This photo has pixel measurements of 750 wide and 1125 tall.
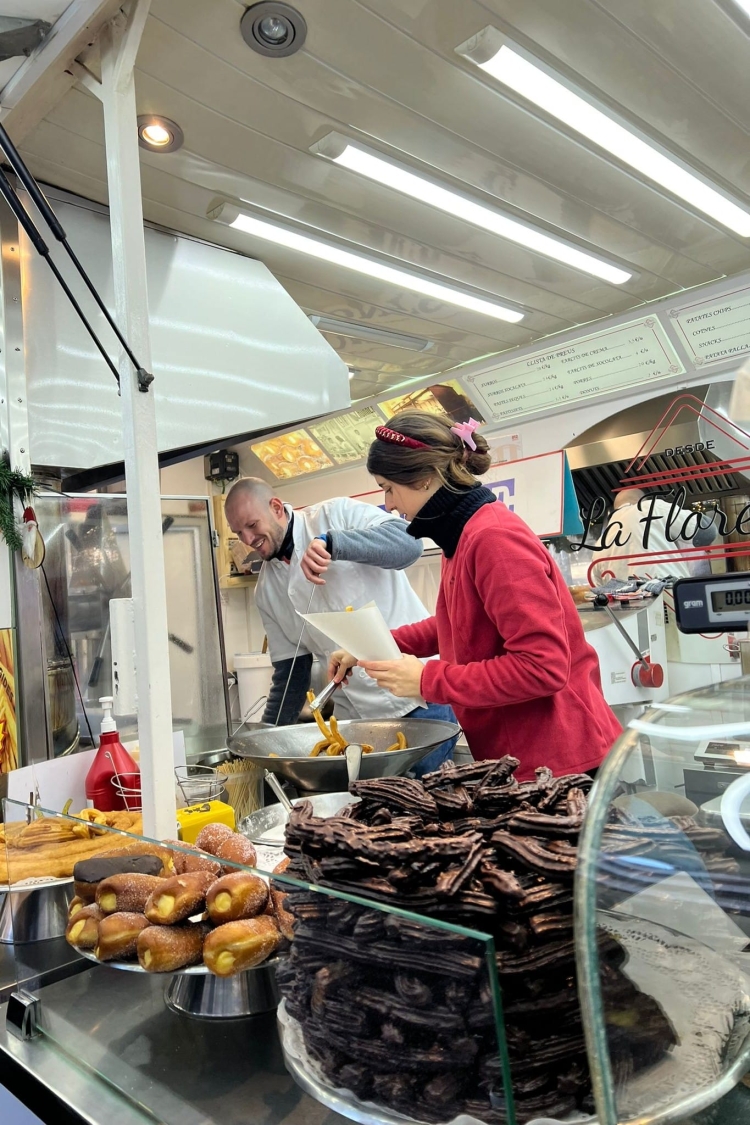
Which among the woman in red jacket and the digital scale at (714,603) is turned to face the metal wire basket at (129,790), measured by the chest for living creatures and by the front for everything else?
the woman in red jacket

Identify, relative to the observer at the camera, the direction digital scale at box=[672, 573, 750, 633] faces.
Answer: facing the viewer

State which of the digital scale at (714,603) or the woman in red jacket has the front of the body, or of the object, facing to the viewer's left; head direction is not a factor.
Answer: the woman in red jacket

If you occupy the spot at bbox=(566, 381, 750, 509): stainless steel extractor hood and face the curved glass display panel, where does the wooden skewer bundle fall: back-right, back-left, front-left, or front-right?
front-right

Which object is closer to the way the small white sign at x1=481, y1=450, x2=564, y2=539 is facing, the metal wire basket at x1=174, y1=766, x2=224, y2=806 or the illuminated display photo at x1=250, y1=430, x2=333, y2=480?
the metal wire basket

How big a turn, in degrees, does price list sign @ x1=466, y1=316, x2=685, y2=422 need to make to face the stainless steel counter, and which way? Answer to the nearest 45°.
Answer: approximately 45° to its left

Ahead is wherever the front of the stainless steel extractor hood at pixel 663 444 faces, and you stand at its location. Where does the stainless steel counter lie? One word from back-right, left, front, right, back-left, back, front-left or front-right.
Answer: front-left

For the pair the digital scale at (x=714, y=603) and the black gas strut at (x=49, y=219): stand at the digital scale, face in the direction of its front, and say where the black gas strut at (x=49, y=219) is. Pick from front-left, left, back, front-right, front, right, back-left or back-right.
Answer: right

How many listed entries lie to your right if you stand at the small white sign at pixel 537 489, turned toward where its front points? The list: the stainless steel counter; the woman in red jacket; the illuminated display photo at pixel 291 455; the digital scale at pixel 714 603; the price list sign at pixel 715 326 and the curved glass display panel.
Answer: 1

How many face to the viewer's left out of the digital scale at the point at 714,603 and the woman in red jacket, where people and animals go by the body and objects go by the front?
1

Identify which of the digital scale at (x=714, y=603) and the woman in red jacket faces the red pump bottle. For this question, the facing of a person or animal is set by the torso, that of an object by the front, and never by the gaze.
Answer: the woman in red jacket

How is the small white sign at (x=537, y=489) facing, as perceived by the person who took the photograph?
facing the viewer and to the left of the viewer

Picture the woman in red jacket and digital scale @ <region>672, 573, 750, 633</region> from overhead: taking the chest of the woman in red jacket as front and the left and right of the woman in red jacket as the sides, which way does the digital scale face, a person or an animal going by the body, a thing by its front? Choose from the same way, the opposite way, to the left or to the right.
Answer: to the left

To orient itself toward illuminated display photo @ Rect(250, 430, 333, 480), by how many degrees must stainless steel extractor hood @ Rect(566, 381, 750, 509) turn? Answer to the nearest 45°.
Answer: approximately 90° to its right

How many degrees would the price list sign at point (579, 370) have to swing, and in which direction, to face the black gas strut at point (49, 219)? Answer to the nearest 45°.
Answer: approximately 45° to its left

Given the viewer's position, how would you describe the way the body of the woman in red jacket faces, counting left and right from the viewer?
facing to the left of the viewer

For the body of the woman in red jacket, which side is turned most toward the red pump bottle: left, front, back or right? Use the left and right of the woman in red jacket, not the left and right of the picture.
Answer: front

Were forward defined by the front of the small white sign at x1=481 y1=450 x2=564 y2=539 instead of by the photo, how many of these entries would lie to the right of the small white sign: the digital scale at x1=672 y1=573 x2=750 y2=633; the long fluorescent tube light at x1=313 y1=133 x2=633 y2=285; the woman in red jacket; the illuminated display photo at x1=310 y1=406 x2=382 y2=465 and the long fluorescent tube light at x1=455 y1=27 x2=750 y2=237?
1

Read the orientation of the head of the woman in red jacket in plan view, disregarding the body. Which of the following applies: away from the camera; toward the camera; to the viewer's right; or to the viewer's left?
to the viewer's left
